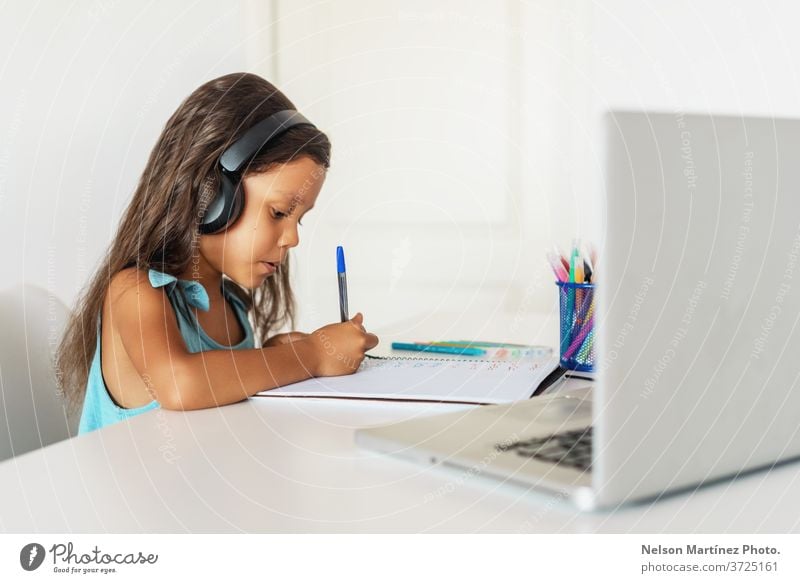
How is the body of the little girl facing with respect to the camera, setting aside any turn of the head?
to the viewer's right

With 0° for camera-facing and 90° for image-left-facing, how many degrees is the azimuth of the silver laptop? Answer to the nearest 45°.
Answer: approximately 135°

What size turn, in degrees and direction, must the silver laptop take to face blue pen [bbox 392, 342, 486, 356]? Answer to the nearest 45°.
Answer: approximately 45° to its right

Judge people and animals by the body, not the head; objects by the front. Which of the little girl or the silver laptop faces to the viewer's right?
the little girl

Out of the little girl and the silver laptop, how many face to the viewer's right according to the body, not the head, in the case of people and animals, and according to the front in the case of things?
1
